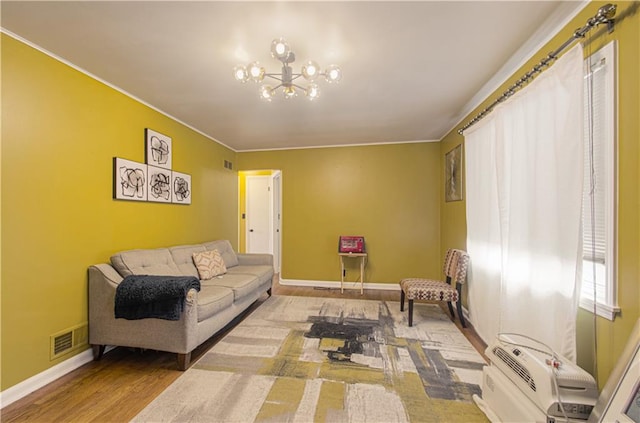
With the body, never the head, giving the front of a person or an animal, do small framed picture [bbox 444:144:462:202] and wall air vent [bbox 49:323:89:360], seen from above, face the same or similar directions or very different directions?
very different directions

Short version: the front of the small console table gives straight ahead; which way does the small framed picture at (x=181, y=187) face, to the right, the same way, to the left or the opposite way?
to the left

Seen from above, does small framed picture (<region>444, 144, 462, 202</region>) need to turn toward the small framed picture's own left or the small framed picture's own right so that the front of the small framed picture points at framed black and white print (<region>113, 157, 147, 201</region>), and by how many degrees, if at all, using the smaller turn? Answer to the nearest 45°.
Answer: approximately 45° to the small framed picture's own left

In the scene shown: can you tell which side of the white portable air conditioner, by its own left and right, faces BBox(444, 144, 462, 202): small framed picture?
right

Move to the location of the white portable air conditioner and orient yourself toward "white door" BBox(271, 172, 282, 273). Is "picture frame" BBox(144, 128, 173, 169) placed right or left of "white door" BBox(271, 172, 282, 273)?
left

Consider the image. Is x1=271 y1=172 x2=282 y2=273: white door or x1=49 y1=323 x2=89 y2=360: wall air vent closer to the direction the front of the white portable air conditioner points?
the wall air vent

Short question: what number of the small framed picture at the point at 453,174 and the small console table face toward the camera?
1

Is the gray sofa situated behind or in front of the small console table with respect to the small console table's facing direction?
in front

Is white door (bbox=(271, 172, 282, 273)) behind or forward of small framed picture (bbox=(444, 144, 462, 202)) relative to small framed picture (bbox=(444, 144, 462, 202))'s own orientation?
forward

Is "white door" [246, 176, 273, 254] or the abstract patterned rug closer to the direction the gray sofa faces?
the abstract patterned rug

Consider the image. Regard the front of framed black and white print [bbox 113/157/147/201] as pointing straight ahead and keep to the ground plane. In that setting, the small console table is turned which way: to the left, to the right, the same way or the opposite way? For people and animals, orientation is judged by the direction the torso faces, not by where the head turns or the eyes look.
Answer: to the right

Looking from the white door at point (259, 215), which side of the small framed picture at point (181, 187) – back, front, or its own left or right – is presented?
left

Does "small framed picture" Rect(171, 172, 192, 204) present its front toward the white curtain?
yes
